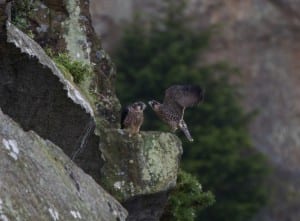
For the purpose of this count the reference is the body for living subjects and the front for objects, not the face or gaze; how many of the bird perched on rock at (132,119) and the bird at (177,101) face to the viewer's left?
1

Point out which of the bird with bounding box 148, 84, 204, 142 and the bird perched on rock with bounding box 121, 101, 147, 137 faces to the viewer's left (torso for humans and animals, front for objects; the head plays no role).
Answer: the bird

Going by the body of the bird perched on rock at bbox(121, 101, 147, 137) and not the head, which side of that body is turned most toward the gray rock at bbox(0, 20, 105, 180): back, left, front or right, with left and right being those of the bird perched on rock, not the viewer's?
right

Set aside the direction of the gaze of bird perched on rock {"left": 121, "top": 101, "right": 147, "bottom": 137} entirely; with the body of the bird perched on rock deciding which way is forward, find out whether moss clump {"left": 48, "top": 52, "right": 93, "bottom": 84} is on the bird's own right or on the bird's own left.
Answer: on the bird's own right

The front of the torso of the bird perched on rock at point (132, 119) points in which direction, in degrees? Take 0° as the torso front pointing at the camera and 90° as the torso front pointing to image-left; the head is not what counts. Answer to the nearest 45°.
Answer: approximately 315°

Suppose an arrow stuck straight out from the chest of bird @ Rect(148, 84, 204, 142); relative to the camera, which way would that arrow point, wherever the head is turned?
to the viewer's left
